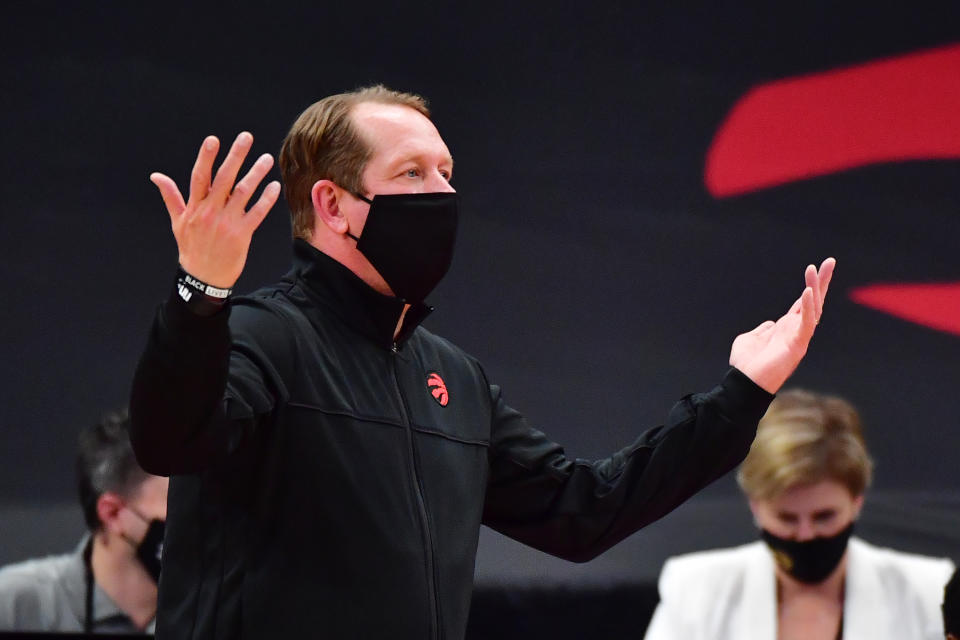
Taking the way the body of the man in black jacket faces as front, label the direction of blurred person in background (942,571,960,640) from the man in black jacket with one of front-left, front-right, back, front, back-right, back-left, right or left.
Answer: left

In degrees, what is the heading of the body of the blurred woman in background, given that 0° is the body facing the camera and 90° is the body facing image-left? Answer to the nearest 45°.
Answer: approximately 0°

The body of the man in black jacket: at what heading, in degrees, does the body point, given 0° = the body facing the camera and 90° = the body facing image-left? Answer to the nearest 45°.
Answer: approximately 315°

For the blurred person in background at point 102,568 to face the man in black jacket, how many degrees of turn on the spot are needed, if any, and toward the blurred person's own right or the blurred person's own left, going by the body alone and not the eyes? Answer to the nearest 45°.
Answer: approximately 45° to the blurred person's own right

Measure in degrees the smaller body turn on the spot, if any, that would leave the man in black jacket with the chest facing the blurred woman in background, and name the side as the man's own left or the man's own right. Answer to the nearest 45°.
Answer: approximately 90° to the man's own left

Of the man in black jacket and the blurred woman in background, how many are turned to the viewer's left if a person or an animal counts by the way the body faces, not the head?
0

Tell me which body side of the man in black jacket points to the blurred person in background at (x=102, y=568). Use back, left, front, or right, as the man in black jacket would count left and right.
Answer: back

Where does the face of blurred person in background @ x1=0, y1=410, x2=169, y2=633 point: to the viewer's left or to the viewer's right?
to the viewer's right

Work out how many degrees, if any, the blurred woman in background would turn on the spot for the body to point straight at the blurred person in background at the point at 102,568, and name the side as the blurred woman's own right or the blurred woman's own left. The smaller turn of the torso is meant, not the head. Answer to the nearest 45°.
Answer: approximately 90° to the blurred woman's own right

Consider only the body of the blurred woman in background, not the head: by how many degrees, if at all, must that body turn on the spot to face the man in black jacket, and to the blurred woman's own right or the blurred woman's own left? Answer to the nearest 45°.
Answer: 0° — they already face them

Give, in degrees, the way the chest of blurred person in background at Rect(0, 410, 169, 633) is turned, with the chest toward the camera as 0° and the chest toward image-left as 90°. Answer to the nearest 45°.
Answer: approximately 315°
